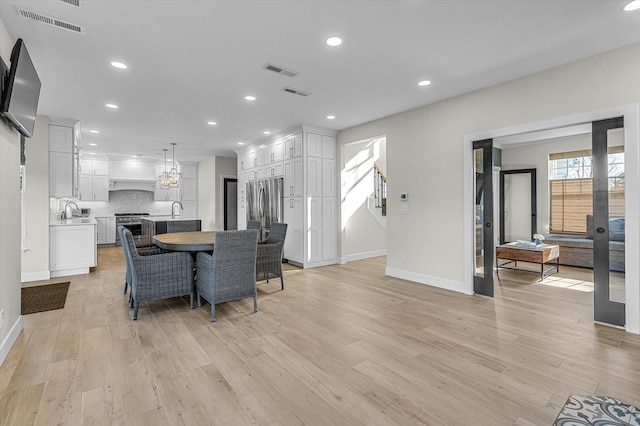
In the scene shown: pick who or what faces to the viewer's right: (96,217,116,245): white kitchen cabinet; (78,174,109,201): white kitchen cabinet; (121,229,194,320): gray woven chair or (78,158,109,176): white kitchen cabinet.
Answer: the gray woven chair

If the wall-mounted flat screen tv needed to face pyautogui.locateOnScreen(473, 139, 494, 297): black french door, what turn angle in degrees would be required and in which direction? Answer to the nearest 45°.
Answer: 0° — it already faces it

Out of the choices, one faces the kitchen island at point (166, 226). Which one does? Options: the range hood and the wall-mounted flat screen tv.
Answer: the range hood

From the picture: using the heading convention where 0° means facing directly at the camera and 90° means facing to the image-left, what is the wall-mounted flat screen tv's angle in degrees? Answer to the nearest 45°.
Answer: approximately 315°

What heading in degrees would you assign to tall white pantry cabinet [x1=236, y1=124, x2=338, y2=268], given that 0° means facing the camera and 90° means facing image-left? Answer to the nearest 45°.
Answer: approximately 45°

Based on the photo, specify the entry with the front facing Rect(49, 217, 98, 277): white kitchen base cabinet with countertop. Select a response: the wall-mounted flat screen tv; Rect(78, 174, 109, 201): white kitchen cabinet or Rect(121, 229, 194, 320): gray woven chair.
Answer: the white kitchen cabinet

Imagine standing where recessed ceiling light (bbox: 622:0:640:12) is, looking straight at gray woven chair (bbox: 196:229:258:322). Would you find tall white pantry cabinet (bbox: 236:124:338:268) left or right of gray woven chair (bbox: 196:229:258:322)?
right

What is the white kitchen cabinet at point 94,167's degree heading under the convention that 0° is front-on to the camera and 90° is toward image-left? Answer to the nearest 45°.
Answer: approximately 0°

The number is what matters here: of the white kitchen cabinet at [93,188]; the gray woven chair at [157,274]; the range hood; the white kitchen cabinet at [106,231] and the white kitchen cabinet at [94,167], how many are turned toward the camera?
4

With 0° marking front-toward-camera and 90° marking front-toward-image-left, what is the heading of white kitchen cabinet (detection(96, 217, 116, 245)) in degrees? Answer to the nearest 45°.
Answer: approximately 0°

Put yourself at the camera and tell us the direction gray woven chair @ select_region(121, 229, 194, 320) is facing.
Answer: facing to the right of the viewer
